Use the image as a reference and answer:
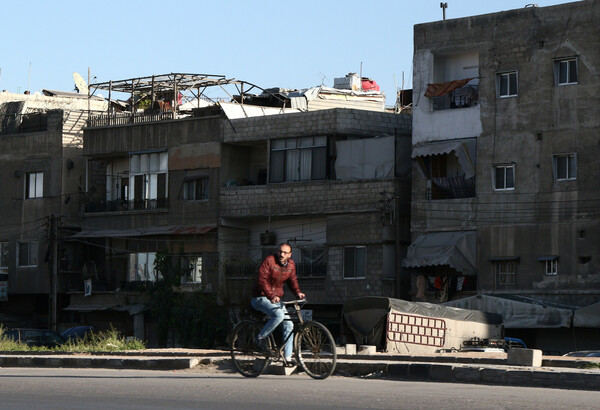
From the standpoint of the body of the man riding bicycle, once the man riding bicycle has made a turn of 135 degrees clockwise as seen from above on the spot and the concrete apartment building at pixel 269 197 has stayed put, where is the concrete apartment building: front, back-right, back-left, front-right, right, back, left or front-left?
right

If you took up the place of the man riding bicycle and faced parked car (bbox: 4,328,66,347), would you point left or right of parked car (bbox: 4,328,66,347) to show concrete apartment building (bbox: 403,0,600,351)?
right

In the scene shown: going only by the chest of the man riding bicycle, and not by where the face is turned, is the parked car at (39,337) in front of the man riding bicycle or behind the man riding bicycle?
behind

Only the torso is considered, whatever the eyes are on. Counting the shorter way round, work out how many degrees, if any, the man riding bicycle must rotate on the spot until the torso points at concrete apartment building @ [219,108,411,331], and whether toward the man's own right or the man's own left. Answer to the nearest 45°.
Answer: approximately 135° to the man's own left

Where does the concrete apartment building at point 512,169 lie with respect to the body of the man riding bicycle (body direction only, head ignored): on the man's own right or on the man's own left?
on the man's own left

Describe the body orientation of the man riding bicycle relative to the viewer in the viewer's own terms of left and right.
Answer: facing the viewer and to the right of the viewer
